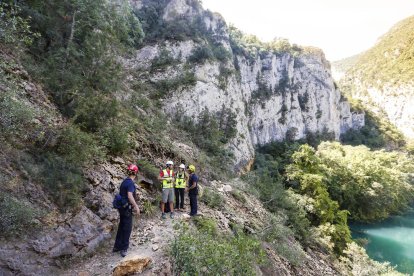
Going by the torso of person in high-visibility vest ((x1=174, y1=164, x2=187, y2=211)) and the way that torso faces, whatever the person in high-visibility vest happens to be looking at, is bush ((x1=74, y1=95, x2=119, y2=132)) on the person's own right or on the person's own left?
on the person's own right

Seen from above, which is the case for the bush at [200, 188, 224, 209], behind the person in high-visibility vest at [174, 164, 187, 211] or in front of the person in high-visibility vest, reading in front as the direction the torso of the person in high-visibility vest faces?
behind

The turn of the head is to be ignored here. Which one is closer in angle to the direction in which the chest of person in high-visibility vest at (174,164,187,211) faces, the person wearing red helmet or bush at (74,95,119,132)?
the person wearing red helmet

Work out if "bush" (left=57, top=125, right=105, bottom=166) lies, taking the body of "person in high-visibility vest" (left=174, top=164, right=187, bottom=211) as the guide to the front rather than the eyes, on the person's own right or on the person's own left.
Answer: on the person's own right

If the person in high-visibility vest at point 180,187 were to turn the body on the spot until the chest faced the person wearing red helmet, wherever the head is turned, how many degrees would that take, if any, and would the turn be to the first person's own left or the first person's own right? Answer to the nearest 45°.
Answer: approximately 45° to the first person's own right

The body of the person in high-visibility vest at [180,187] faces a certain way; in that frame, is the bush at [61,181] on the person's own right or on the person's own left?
on the person's own right

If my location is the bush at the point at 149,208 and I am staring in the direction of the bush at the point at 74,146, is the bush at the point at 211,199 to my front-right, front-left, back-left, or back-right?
back-right

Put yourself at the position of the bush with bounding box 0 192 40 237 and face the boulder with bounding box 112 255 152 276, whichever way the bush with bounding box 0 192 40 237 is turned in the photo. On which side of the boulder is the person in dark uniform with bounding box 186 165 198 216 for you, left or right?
left

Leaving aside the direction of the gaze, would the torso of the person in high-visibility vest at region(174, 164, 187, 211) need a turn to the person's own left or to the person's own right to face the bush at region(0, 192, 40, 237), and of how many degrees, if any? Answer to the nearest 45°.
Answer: approximately 45° to the person's own right

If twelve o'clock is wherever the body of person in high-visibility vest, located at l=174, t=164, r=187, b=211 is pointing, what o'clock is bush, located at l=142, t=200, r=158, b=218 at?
The bush is roughly at 2 o'clock from the person in high-visibility vest.

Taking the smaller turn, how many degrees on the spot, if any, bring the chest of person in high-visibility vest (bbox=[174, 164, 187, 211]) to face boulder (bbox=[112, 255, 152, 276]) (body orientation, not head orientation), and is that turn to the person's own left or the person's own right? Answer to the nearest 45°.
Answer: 0° — they already face it

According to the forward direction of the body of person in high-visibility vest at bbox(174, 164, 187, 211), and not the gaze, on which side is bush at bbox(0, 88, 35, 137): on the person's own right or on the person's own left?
on the person's own right

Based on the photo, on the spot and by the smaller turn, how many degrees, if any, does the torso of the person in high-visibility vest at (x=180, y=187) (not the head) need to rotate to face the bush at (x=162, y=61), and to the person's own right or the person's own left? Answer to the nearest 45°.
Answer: approximately 180°

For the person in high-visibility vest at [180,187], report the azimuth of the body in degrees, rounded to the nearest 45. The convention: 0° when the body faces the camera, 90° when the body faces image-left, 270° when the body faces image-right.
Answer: approximately 0°
